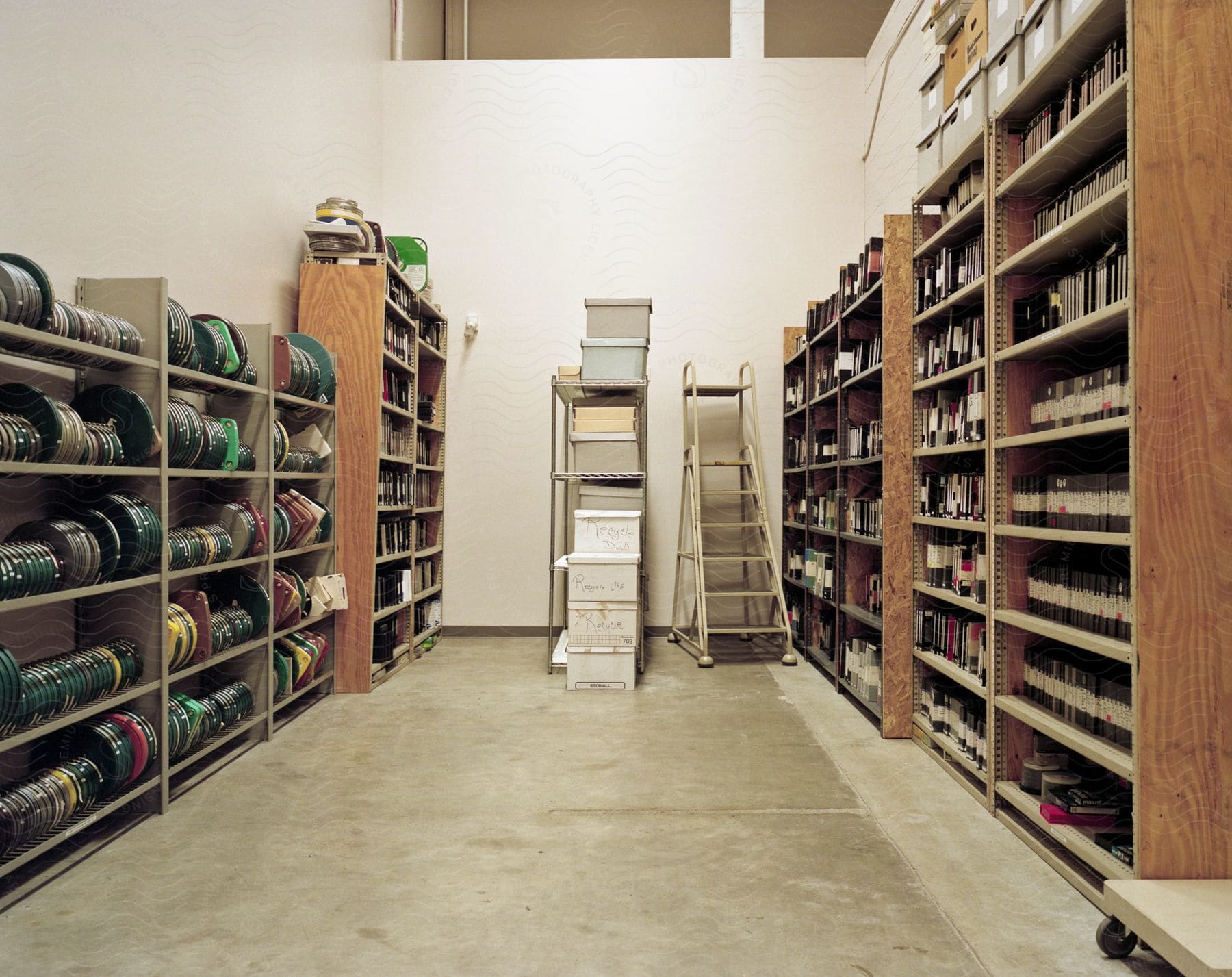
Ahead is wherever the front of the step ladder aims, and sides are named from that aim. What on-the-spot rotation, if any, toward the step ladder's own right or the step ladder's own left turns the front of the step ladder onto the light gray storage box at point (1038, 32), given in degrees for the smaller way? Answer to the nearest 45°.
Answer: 0° — it already faces it

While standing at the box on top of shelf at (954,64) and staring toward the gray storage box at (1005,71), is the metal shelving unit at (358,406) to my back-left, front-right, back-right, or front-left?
back-right

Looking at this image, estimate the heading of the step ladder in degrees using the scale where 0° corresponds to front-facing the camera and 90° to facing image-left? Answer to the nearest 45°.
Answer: approximately 0°

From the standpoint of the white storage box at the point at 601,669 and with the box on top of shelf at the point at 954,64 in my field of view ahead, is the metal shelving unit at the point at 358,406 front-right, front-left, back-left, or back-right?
back-right

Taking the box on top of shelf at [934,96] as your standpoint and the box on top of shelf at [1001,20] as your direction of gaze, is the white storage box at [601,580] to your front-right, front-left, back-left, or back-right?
back-right

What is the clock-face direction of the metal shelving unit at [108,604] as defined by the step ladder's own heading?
The metal shelving unit is roughly at 1 o'clock from the step ladder.

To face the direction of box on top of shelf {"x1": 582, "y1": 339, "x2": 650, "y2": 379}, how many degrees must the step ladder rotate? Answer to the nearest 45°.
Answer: approximately 45° to its right
